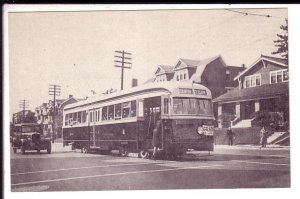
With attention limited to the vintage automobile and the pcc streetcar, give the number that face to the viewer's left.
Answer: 0

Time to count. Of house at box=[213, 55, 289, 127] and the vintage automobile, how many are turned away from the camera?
0

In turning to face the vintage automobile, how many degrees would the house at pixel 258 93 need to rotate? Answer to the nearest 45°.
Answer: approximately 45° to its right

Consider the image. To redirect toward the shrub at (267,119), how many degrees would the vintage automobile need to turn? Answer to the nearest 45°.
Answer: approximately 45° to its left

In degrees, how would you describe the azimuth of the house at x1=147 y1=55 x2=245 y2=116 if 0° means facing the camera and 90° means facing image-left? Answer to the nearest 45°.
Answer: approximately 45°

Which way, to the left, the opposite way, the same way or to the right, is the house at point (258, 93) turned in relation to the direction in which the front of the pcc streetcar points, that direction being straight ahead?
to the right

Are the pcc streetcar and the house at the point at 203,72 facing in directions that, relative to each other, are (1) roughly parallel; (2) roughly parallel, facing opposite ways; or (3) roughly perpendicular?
roughly perpendicular

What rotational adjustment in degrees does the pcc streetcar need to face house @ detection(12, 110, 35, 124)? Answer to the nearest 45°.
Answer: approximately 135° to its right

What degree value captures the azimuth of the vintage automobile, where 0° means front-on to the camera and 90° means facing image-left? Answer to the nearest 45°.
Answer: approximately 315°

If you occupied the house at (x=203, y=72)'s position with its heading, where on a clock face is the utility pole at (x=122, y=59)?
The utility pole is roughly at 1 o'clock from the house.
